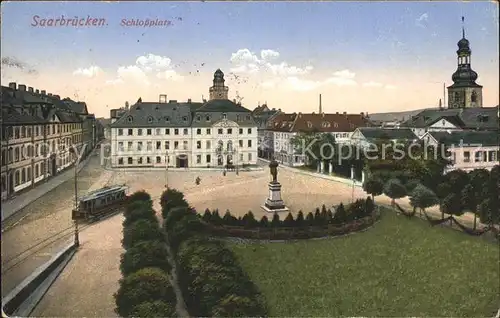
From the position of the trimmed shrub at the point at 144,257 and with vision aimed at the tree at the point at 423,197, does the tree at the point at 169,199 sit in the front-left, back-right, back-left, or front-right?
front-left

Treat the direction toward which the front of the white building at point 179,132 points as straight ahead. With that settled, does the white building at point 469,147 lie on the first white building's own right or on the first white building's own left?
on the first white building's own left

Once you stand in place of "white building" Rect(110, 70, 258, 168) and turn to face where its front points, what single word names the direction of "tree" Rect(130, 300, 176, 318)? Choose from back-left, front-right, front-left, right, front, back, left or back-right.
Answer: front

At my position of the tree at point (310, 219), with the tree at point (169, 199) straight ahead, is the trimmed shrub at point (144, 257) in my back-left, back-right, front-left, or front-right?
front-left

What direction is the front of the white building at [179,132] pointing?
toward the camera
